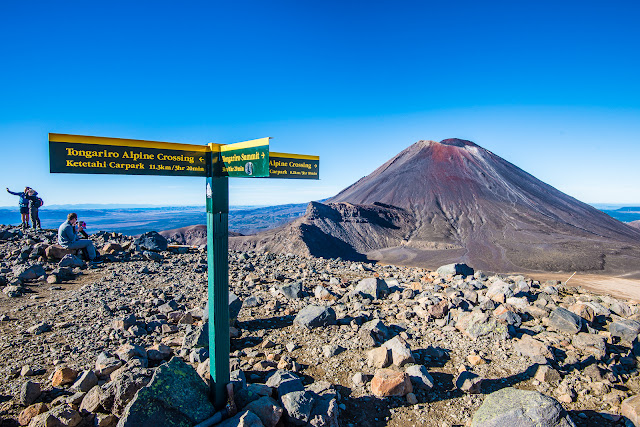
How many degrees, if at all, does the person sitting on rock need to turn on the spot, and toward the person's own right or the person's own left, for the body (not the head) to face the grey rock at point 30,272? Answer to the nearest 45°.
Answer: approximately 135° to the person's own right

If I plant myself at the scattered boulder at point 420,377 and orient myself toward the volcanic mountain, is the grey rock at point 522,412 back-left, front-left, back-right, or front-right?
back-right

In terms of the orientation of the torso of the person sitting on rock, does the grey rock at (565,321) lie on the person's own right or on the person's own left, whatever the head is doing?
on the person's own right

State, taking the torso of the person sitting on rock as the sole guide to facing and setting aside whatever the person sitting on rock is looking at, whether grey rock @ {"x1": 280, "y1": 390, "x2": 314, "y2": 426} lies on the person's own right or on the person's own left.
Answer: on the person's own right

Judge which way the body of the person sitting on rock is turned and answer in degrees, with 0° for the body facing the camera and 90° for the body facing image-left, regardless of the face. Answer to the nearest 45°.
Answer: approximately 270°

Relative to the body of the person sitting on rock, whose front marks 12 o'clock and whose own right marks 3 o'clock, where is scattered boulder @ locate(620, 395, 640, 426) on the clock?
The scattered boulder is roughly at 2 o'clock from the person sitting on rock.

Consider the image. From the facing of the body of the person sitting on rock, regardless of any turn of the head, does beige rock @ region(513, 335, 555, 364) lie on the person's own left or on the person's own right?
on the person's own right

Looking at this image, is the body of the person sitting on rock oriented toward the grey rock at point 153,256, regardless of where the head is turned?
yes

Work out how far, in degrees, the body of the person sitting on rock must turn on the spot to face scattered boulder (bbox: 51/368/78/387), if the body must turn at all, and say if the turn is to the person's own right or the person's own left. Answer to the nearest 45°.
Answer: approximately 90° to the person's own right

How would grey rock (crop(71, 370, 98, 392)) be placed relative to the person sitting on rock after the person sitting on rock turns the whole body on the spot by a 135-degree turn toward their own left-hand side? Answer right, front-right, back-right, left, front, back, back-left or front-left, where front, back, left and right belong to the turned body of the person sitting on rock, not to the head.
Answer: back-left

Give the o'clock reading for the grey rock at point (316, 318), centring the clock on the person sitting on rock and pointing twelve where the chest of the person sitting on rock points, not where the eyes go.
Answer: The grey rock is roughly at 2 o'clock from the person sitting on rock.

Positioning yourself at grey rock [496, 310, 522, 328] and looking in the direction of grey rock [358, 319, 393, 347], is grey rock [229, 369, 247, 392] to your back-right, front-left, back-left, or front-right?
front-left

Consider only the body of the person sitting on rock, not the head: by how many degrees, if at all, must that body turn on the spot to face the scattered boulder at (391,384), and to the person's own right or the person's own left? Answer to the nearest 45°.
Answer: approximately 90° to the person's own right
